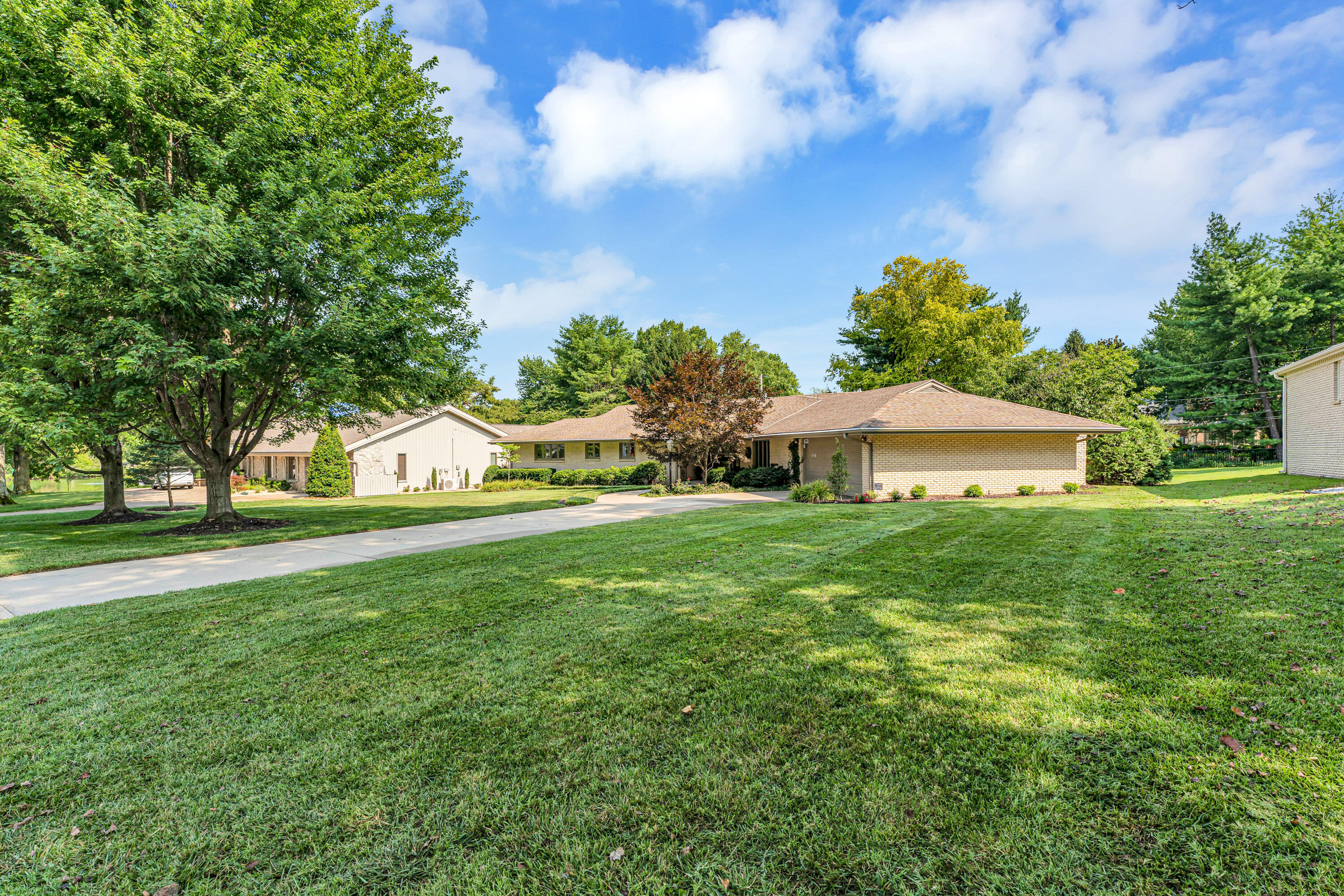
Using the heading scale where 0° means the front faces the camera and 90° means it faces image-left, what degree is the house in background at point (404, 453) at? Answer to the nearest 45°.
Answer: approximately 45°

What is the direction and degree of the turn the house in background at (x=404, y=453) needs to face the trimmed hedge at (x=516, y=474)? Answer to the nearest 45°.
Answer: approximately 135° to its left

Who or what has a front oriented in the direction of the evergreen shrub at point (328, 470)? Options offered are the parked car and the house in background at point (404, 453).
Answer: the house in background

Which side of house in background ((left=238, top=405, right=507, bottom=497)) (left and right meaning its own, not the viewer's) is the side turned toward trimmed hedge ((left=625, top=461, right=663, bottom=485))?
left

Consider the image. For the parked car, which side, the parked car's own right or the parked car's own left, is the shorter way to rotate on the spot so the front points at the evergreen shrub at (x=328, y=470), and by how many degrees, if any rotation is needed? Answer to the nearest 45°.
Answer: approximately 135° to the parked car's own left

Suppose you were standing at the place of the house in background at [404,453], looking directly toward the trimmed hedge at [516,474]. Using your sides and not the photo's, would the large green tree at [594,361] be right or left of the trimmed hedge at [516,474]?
left
